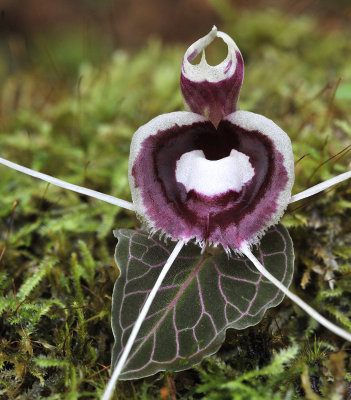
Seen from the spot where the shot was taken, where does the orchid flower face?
facing the viewer
